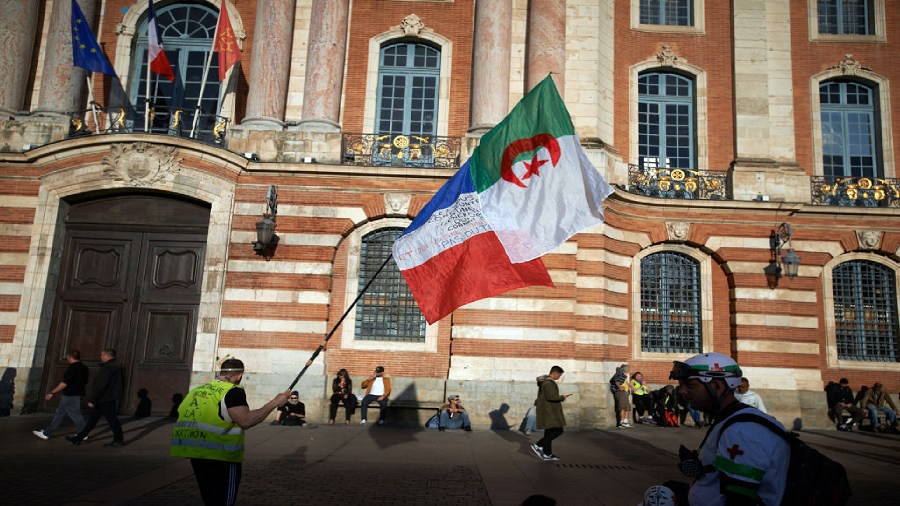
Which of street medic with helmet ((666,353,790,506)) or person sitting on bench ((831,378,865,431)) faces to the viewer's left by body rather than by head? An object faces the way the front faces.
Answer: the street medic with helmet

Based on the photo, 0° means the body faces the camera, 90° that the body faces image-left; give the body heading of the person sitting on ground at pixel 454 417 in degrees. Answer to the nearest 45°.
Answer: approximately 0°

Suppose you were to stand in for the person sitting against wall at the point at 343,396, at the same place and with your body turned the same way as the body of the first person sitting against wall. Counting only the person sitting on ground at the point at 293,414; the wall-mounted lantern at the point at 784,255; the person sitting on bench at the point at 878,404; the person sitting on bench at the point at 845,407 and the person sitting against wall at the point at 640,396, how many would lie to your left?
4

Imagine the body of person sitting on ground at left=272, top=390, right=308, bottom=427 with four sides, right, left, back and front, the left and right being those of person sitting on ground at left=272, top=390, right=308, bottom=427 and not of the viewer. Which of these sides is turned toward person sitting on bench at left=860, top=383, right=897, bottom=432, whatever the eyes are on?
left

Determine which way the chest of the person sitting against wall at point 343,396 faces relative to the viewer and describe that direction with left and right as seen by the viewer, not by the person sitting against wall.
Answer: facing the viewer

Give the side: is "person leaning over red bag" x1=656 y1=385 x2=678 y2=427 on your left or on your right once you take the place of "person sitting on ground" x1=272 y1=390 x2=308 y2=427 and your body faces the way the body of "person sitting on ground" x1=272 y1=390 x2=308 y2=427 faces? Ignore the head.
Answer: on your left

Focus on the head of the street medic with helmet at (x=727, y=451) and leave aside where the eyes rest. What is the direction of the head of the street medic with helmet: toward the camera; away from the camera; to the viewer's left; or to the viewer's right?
to the viewer's left

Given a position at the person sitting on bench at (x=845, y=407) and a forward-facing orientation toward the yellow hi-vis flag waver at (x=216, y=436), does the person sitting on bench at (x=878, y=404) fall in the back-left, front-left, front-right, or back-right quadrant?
back-left

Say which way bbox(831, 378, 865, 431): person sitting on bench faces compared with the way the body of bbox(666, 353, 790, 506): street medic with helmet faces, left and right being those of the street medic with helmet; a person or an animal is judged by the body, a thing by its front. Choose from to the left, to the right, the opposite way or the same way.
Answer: to the left

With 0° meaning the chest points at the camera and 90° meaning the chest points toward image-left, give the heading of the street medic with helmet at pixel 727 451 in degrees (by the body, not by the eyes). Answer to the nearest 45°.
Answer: approximately 90°

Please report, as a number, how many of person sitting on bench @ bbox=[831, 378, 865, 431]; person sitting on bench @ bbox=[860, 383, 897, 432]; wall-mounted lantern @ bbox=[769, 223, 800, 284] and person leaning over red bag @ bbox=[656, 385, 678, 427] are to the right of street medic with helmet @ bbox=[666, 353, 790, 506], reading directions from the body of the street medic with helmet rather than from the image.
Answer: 4

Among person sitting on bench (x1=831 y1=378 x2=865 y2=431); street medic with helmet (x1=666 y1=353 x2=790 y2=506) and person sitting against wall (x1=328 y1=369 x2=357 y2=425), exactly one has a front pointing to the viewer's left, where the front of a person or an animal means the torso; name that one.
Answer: the street medic with helmet

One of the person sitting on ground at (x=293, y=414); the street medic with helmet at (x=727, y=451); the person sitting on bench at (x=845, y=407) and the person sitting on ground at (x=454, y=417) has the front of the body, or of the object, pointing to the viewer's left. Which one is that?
the street medic with helmet

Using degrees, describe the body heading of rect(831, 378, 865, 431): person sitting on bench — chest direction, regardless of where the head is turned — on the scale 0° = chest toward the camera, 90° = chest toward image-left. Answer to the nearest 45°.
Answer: approximately 0°
